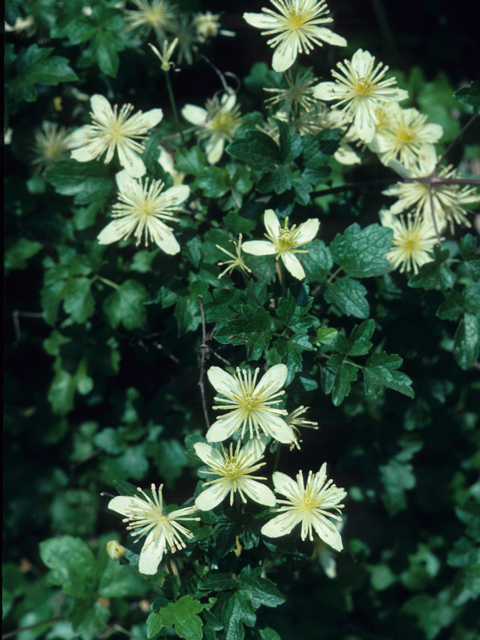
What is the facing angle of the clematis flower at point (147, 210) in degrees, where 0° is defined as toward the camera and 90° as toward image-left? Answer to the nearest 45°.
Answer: approximately 0°
